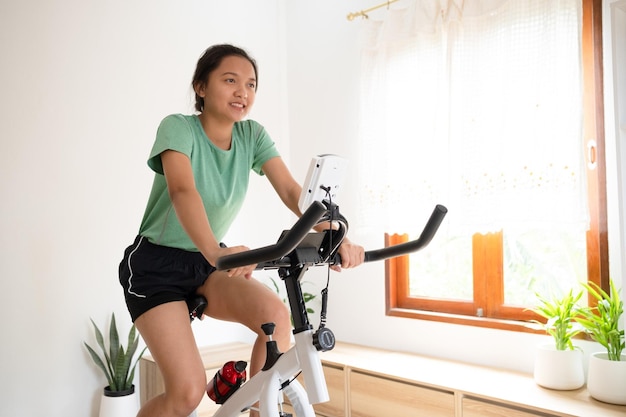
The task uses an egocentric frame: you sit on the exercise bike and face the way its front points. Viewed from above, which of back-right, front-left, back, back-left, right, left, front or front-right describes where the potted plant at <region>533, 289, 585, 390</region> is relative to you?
left

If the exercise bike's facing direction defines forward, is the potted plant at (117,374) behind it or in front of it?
behind

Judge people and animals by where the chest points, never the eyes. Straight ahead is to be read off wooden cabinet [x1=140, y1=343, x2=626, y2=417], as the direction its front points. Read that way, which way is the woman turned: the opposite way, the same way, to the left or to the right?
to the left

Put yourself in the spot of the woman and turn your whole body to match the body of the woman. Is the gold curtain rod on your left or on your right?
on your left

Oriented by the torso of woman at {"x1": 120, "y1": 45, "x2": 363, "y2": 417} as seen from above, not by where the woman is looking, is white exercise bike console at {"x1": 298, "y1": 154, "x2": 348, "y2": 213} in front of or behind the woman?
in front

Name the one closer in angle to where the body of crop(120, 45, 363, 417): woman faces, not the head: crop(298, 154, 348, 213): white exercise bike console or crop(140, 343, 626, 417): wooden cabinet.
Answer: the white exercise bike console

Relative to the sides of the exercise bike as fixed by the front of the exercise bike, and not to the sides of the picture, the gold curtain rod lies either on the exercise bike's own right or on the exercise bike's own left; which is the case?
on the exercise bike's own left

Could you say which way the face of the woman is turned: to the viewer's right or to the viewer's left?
to the viewer's right

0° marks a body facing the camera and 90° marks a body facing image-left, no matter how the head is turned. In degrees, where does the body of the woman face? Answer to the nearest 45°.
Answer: approximately 315°

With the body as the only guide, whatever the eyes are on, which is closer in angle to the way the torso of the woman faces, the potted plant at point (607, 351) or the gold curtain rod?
the potted plant

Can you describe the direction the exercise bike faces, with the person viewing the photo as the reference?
facing the viewer and to the right of the viewer
